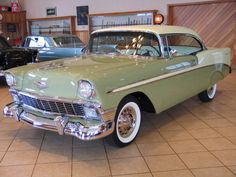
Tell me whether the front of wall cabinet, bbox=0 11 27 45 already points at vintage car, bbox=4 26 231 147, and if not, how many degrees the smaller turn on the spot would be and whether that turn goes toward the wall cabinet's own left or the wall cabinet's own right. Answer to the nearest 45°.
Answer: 0° — it already faces it

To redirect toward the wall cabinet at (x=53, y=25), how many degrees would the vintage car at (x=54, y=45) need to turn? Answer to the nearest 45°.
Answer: approximately 135° to its right

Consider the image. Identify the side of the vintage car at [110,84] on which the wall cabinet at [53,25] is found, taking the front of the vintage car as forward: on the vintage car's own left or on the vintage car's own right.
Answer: on the vintage car's own right

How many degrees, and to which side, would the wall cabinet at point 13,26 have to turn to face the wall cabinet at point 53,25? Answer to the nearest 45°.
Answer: approximately 45° to its left

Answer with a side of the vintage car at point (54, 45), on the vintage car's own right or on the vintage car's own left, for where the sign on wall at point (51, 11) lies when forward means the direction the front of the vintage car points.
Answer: on the vintage car's own right

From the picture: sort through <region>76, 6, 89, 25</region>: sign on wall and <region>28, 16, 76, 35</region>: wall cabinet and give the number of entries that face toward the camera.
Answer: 2
